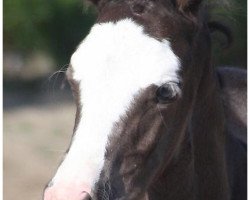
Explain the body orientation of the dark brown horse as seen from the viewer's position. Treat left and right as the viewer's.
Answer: facing the viewer and to the left of the viewer
